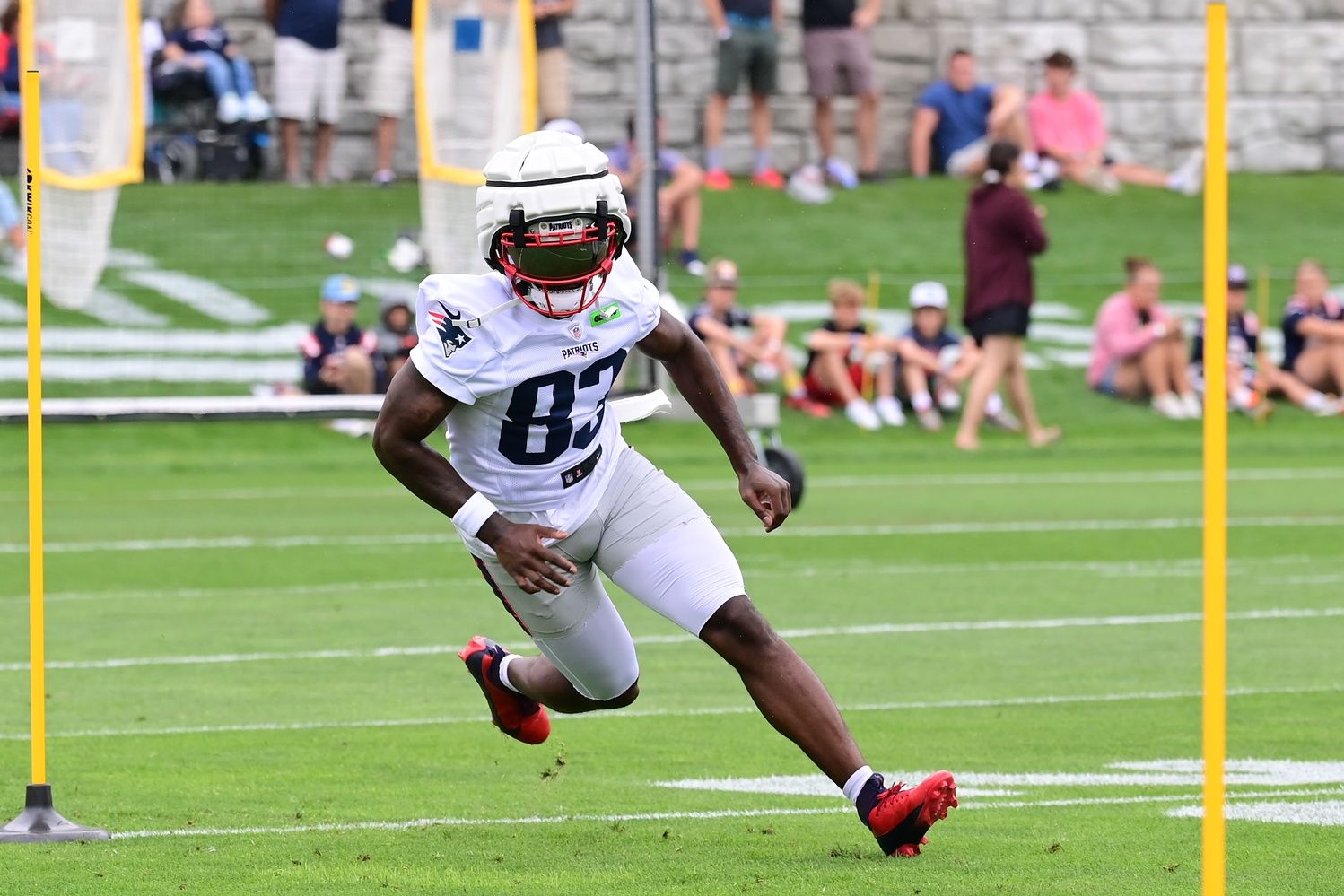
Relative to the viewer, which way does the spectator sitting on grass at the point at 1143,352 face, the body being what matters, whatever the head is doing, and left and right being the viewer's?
facing the viewer and to the right of the viewer

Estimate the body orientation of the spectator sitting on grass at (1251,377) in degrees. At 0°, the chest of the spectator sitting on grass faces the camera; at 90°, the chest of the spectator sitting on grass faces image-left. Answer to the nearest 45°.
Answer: approximately 315°

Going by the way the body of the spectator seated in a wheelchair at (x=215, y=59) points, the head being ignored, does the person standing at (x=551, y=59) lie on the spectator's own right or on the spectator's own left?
on the spectator's own left

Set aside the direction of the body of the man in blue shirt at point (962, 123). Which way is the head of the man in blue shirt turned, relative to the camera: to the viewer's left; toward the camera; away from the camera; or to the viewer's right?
toward the camera

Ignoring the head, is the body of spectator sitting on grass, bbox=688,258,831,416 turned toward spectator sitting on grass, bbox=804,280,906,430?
no

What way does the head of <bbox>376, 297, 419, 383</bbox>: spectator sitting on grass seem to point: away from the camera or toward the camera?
toward the camera

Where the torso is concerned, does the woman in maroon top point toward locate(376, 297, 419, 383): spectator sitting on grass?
no

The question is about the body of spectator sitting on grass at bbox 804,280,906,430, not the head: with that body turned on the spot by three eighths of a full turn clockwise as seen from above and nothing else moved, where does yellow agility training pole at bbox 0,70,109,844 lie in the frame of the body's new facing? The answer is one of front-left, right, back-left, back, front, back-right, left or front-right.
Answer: left

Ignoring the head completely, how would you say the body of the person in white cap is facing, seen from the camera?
toward the camera

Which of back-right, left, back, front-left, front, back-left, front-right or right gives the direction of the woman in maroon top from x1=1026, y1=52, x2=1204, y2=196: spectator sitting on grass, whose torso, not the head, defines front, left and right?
front-right

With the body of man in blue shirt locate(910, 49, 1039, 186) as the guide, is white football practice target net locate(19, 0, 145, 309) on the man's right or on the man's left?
on the man's right

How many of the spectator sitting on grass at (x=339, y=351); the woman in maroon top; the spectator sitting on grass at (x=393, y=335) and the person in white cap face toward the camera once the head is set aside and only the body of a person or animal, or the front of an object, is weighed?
3

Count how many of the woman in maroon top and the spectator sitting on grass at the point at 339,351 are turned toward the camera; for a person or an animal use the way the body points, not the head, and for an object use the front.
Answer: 1

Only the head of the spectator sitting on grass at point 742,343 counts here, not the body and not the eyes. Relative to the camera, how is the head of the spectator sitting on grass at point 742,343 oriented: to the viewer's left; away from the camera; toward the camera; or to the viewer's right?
toward the camera

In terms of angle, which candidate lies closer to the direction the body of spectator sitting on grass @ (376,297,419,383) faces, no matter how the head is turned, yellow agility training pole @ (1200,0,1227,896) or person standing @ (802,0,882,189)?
the yellow agility training pole

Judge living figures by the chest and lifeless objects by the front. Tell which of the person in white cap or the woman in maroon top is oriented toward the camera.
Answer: the person in white cap
